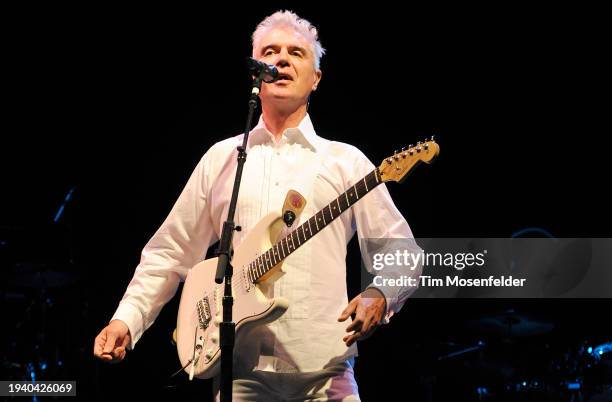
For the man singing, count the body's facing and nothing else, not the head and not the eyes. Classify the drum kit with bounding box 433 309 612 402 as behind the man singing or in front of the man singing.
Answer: behind

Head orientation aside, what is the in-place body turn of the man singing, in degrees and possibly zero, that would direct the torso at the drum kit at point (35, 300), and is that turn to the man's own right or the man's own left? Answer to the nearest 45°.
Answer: approximately 135° to the man's own right

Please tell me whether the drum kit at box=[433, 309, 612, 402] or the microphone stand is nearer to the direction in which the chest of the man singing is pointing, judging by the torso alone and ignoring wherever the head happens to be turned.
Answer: the microphone stand

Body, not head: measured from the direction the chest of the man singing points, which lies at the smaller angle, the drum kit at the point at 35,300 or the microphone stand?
the microphone stand

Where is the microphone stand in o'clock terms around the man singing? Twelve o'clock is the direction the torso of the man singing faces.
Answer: The microphone stand is roughly at 1 o'clock from the man singing.
